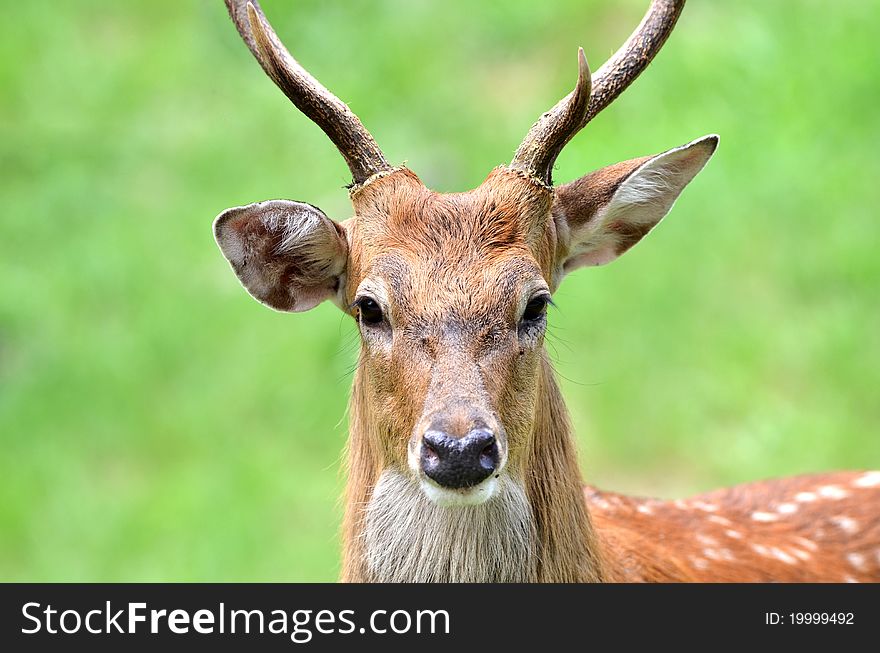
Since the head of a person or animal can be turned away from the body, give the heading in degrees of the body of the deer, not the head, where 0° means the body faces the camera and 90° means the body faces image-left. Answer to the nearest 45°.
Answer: approximately 45°
